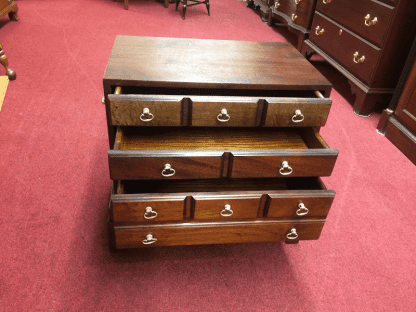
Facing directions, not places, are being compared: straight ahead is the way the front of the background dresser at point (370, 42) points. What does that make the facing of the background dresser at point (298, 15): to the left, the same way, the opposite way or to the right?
the same way

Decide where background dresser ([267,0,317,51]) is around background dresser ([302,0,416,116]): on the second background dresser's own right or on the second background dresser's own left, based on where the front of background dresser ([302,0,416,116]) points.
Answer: on the second background dresser's own right

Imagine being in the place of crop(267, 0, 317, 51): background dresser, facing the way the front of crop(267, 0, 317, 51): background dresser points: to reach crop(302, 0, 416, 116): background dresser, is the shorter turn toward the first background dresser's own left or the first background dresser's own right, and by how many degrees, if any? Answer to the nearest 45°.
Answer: approximately 90° to the first background dresser's own left

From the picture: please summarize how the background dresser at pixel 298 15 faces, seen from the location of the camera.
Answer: facing the viewer and to the left of the viewer

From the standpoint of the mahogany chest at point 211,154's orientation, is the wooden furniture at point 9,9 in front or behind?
behind

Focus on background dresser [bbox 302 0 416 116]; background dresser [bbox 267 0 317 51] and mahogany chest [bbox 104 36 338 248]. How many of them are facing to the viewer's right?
0

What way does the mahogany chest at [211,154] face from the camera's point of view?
toward the camera

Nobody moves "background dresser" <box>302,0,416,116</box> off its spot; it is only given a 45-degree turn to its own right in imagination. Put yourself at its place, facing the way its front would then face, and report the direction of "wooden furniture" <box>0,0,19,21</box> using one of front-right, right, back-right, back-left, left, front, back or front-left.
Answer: front

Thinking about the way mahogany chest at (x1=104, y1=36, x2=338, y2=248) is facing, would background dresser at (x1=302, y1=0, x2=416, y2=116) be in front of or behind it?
behind

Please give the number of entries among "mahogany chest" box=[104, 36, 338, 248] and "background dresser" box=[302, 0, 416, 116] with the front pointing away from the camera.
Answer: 0

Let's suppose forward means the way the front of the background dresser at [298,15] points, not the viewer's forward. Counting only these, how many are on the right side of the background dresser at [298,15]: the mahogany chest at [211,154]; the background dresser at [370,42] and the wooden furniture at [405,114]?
0

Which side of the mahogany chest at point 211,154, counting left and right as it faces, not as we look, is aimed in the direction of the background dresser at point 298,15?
back

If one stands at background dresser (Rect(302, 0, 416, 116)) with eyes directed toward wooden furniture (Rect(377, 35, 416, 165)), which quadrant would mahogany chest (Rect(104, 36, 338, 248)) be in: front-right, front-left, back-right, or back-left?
front-right

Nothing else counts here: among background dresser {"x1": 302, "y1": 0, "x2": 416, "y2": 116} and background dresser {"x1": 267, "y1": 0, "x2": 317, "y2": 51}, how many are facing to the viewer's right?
0

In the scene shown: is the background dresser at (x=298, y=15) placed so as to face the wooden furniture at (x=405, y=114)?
no

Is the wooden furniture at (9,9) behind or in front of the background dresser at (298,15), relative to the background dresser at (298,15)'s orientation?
in front
